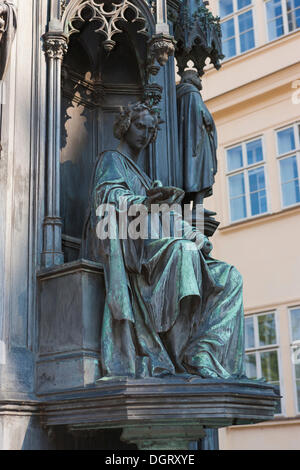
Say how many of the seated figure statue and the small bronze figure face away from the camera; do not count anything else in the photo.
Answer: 0

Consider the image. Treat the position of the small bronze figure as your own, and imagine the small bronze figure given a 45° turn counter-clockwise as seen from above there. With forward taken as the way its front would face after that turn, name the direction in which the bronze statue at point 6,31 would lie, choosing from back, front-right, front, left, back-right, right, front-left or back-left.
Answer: back

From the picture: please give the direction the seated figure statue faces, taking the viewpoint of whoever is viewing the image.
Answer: facing the viewer and to the right of the viewer
